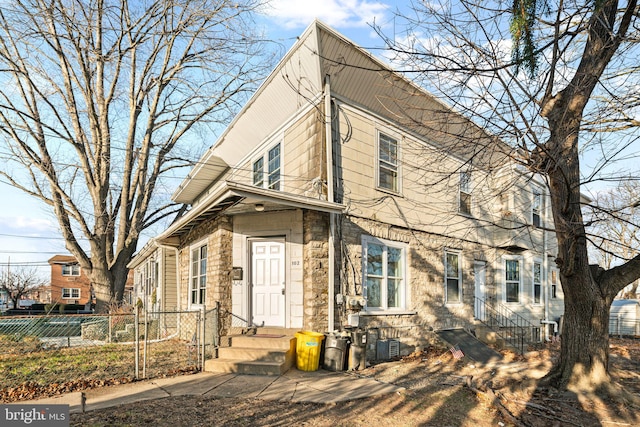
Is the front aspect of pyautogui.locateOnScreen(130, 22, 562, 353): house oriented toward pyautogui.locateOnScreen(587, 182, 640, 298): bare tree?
no

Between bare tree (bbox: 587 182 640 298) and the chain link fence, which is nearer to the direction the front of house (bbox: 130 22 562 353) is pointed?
the chain link fence

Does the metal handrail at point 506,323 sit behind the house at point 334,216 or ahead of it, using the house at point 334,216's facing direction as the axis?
behind

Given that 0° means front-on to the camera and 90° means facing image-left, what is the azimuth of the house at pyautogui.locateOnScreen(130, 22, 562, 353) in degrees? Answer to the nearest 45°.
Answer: approximately 45°

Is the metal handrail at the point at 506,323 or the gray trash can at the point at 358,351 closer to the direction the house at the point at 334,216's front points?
the gray trash can
